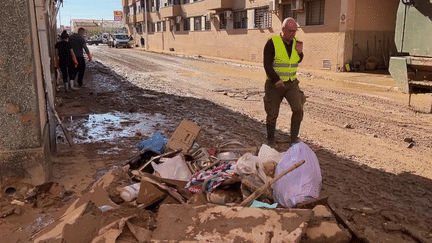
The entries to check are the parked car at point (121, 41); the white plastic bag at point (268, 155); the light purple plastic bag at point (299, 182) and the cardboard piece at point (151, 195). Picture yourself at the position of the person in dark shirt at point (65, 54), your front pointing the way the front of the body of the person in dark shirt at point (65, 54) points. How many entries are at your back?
3

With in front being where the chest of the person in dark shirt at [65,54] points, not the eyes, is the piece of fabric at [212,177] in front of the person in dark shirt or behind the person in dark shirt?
behind

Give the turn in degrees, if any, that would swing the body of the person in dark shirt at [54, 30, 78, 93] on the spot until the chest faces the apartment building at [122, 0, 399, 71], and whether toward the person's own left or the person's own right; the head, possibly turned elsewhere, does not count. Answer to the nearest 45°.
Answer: approximately 45° to the person's own right

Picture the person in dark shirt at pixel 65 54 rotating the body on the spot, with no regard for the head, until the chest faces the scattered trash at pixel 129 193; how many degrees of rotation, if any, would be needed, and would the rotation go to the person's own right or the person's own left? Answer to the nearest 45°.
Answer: approximately 180°

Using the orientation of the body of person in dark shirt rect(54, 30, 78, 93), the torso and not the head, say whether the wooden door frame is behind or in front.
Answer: behind

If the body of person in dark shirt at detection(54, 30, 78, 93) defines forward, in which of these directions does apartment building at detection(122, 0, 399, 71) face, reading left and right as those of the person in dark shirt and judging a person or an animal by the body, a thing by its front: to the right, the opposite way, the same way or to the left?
to the left

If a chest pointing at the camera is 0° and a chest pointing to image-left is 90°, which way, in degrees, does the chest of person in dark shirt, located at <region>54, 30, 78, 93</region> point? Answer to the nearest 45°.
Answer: approximately 180°

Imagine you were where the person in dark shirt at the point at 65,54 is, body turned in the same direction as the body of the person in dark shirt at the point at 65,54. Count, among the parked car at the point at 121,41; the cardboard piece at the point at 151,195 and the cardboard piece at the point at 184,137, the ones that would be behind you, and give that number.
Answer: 2
